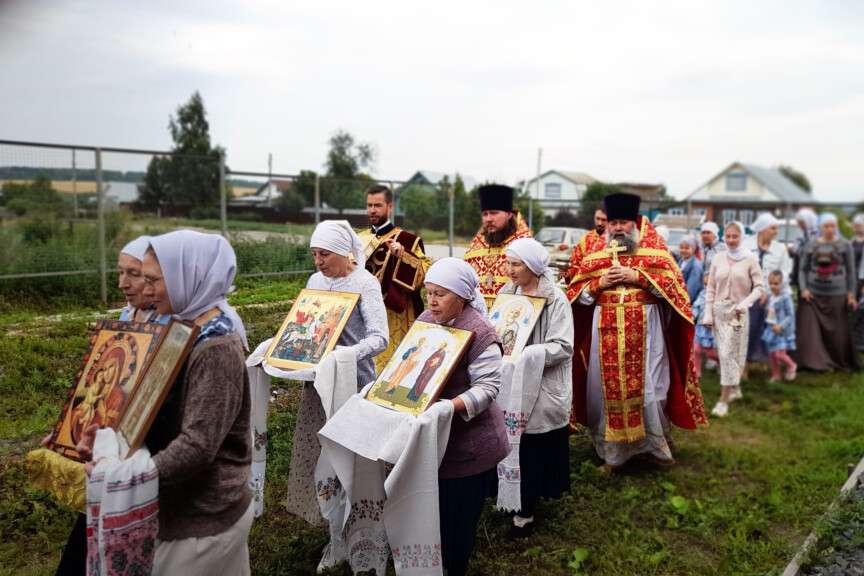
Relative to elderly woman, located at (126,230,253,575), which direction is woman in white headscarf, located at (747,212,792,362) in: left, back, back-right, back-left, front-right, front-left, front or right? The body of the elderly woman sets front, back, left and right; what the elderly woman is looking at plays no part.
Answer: back-right

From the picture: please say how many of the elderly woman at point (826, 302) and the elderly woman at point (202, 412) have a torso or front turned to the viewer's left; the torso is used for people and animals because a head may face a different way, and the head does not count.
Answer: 1

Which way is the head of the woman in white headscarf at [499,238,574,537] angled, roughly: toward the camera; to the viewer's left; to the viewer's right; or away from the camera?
to the viewer's left

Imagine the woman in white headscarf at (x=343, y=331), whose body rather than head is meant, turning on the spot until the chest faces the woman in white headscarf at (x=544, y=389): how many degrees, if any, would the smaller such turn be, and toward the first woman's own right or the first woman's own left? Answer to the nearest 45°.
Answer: approximately 135° to the first woman's own left

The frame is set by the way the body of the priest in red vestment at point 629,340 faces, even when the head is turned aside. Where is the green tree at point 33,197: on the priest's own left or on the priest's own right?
on the priest's own right

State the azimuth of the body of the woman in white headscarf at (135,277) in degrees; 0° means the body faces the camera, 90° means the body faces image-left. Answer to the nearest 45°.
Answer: approximately 45°

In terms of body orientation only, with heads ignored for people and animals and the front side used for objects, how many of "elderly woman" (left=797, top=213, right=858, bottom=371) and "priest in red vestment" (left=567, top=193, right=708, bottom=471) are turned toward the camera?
2

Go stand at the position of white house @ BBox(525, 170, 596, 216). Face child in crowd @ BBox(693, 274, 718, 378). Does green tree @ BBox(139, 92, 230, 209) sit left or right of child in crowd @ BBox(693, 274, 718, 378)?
right

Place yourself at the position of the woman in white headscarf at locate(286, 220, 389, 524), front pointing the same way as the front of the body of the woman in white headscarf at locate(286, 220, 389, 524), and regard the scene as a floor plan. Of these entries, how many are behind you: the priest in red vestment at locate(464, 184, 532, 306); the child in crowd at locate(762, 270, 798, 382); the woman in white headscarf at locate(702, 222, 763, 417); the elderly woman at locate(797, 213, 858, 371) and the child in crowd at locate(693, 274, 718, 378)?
5

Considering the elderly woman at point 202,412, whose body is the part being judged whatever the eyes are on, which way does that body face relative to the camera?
to the viewer's left

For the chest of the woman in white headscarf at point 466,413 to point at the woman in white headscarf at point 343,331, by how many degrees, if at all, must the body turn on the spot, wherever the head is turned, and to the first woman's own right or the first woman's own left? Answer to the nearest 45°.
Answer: approximately 90° to the first woman's own right

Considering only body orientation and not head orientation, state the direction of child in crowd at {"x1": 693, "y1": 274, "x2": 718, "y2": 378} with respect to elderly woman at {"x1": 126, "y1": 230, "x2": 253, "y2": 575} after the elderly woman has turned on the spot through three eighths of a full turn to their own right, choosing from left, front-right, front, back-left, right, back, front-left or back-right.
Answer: front

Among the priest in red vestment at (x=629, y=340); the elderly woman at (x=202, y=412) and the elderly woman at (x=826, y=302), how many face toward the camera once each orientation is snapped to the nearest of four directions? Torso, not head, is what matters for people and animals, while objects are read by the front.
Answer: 2

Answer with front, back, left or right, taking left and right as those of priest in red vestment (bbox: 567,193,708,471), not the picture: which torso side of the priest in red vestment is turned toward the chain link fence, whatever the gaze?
right
